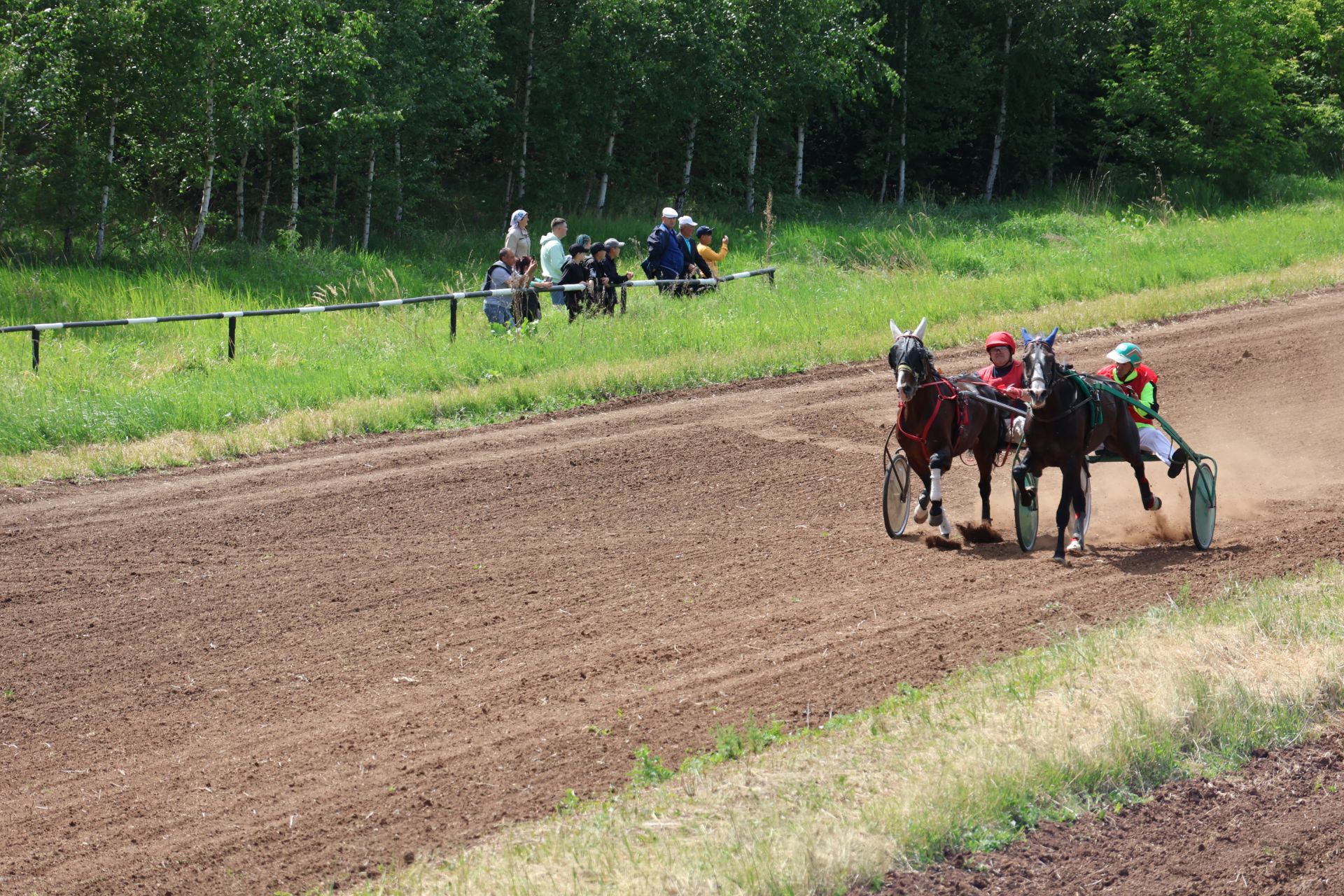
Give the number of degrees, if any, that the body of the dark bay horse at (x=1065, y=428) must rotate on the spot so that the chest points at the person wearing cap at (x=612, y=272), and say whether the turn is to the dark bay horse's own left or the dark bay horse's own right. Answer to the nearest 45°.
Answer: approximately 90° to the dark bay horse's own right

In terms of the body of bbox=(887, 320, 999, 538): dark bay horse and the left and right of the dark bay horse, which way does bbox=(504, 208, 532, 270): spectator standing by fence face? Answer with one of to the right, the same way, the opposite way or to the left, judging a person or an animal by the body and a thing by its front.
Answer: to the left

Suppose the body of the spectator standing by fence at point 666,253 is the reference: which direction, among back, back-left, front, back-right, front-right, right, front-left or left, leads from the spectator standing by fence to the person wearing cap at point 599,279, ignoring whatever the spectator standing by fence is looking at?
right

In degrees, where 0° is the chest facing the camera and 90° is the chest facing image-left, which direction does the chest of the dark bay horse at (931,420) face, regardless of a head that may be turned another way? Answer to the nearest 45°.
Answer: approximately 45°

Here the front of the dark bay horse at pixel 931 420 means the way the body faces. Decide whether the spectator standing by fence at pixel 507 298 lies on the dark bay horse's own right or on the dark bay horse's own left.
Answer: on the dark bay horse's own right

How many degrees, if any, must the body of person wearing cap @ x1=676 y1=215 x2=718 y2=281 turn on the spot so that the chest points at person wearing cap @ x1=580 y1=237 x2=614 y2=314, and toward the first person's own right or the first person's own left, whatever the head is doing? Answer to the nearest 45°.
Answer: approximately 90° to the first person's own right

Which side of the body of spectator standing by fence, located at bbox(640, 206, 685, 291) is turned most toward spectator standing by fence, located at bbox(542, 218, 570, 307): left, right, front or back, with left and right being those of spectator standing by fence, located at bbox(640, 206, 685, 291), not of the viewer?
right

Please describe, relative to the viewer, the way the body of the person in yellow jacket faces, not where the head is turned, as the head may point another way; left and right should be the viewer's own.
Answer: facing to the right of the viewer

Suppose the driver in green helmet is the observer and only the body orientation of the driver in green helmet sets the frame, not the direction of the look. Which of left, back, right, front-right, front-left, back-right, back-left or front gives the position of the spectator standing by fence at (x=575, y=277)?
right

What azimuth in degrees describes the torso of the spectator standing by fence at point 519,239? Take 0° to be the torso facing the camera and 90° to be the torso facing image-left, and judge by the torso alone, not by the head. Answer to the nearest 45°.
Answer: approximately 315°

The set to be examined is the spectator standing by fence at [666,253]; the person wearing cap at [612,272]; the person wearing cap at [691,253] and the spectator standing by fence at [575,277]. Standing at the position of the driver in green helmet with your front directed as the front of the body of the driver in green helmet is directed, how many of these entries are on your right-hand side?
4

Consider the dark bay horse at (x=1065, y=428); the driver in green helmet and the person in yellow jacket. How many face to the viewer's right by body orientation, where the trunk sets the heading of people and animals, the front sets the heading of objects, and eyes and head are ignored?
1
